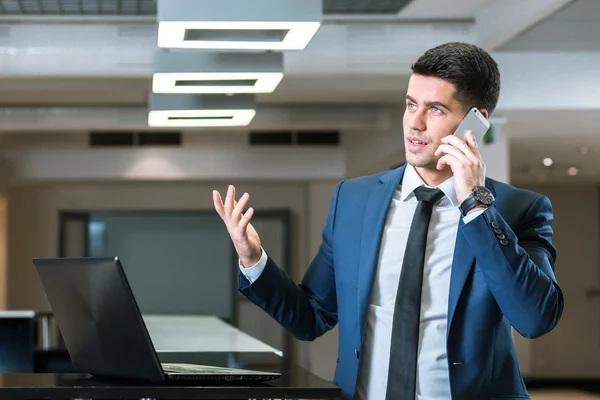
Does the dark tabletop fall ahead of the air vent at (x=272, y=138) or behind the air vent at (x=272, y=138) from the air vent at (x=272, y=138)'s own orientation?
ahead

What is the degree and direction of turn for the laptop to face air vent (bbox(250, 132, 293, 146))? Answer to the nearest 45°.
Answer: approximately 45° to its left

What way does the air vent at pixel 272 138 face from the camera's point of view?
toward the camera

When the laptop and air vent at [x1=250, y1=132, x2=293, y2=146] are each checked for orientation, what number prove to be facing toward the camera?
1

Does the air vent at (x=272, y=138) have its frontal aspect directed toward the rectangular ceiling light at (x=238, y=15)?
yes

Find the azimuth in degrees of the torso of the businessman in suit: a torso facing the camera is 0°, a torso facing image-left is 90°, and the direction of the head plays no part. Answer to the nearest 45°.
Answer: approximately 45°

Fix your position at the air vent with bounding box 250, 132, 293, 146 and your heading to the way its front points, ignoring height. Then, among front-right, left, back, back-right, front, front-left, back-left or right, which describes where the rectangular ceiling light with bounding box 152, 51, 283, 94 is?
front

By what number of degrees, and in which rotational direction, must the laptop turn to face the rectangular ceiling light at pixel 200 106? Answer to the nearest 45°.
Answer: approximately 45° to its left

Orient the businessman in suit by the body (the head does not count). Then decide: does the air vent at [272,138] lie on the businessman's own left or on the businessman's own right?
on the businessman's own right

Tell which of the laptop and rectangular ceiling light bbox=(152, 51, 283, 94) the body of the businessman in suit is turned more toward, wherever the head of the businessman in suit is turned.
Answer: the laptop

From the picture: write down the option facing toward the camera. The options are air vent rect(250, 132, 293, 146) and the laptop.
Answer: the air vent

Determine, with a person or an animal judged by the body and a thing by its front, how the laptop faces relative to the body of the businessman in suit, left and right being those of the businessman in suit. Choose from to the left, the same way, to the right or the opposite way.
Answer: the opposite way

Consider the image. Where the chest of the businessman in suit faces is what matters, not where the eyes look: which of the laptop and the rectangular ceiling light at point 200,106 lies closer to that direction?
the laptop
